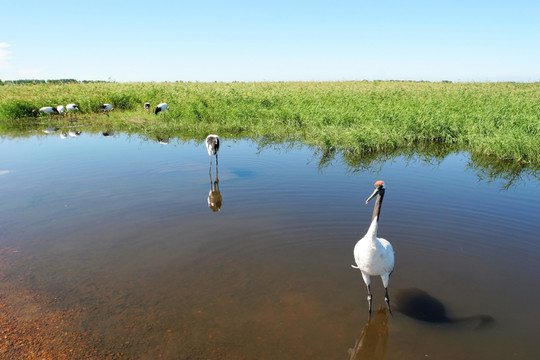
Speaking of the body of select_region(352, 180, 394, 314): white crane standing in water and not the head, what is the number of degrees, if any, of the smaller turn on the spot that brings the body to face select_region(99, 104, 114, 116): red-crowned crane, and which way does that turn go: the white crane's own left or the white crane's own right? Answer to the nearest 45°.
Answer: approximately 135° to the white crane's own right

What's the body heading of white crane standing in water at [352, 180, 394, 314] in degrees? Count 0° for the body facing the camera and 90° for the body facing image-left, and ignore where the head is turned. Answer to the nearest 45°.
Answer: approximately 0°

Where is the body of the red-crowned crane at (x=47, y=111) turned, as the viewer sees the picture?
to the viewer's left

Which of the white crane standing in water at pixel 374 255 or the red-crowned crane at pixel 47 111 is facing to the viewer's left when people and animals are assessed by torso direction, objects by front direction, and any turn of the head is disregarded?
the red-crowned crane

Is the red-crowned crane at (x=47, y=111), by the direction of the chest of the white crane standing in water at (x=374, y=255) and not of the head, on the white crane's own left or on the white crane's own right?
on the white crane's own right

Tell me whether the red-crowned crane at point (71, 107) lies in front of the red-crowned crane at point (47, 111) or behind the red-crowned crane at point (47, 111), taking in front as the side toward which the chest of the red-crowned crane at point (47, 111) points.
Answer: behind

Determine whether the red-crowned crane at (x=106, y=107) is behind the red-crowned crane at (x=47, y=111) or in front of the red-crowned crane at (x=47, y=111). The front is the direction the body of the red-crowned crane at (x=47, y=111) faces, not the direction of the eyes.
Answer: behind

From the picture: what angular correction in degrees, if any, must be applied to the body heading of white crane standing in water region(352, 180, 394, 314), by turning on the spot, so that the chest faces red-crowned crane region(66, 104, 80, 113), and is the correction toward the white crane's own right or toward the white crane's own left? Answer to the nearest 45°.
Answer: approximately 135° to the white crane's own right

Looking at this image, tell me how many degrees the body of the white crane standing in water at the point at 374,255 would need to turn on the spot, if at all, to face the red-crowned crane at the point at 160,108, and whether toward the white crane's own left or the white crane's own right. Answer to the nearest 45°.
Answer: approximately 135° to the white crane's own right

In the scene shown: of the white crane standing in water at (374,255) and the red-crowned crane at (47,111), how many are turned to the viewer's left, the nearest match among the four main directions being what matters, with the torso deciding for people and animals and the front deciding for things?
1
